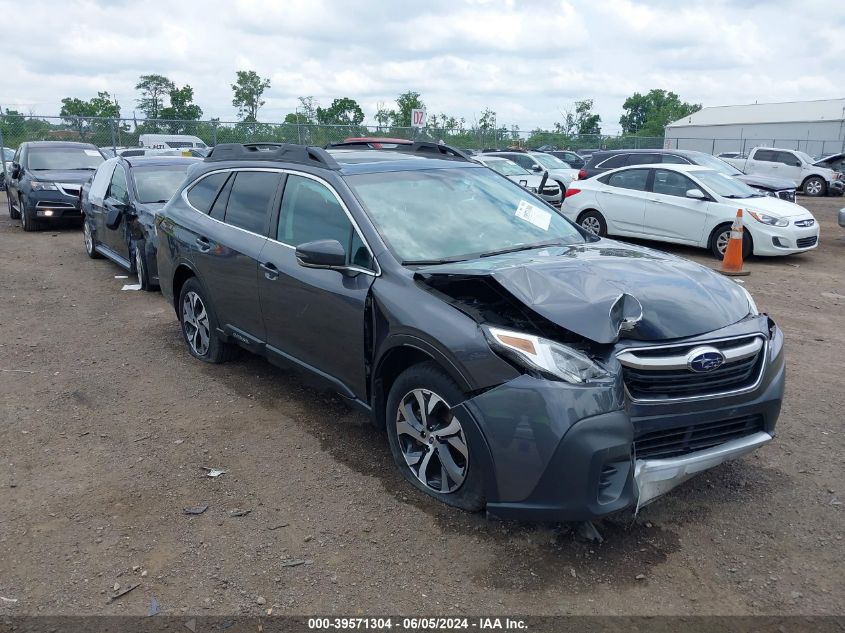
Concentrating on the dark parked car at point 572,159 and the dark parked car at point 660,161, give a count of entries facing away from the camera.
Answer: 0

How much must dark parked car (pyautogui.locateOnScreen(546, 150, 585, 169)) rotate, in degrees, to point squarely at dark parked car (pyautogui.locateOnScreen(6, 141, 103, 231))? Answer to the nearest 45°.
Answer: approximately 90° to its right

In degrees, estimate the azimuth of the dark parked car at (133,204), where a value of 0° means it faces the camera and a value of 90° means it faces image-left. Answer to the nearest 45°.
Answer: approximately 315°

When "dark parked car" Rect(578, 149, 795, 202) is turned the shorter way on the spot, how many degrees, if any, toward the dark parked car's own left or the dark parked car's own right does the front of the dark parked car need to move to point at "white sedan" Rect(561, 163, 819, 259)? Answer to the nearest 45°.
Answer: approximately 45° to the dark parked car's own right

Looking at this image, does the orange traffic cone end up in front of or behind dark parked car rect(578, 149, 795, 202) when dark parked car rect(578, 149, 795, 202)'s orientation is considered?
in front

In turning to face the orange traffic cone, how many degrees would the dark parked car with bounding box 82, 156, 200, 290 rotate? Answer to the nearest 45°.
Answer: approximately 45° to its left

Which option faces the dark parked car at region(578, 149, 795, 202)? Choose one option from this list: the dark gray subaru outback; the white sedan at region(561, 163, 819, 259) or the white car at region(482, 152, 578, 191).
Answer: the white car

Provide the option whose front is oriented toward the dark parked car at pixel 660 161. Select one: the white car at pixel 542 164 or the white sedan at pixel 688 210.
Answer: the white car

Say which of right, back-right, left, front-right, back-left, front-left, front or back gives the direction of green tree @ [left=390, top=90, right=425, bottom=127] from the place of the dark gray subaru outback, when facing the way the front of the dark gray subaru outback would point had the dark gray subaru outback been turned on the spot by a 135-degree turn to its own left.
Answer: front

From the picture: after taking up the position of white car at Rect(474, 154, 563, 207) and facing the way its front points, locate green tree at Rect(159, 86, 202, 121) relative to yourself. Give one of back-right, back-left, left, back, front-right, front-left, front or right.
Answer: back
